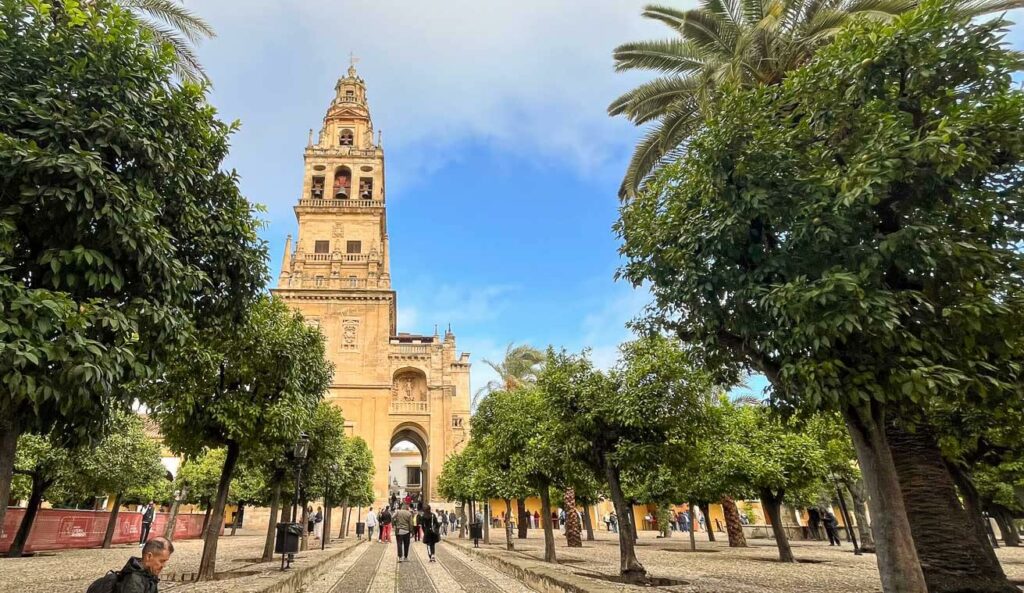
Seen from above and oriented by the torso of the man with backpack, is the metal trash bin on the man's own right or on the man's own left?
on the man's own left

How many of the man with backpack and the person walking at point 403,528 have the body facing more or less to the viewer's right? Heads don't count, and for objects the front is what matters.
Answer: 1

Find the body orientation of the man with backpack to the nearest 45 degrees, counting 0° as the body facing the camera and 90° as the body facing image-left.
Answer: approximately 270°
